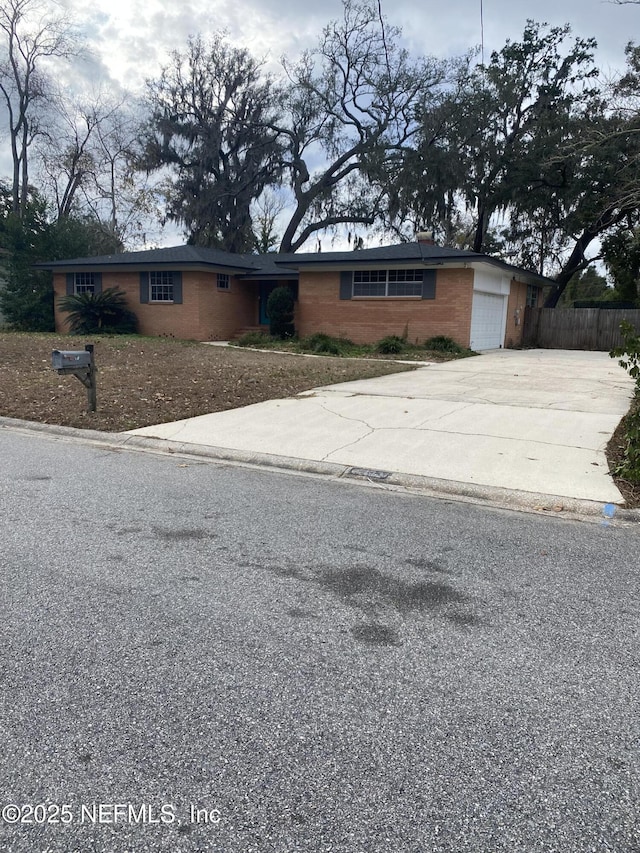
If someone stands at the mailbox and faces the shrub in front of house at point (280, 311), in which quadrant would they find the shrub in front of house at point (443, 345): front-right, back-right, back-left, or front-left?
front-right

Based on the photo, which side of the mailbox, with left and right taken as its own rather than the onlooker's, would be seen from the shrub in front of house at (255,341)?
back

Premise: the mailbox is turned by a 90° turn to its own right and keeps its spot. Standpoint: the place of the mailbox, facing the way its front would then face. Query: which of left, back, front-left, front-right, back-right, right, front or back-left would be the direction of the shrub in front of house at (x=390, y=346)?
right

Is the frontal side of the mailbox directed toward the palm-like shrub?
no

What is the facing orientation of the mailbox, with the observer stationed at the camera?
facing the viewer and to the left of the viewer

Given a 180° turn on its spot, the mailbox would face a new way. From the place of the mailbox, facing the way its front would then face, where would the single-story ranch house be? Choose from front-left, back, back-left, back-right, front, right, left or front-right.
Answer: front

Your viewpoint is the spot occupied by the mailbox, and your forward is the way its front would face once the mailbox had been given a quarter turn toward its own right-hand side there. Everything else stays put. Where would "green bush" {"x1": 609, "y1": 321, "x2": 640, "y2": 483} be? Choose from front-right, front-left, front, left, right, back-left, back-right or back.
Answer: back

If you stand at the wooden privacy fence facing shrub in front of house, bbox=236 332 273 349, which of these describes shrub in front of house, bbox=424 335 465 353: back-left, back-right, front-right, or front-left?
front-left

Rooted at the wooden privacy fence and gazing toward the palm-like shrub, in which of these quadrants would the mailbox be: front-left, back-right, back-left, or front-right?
front-left

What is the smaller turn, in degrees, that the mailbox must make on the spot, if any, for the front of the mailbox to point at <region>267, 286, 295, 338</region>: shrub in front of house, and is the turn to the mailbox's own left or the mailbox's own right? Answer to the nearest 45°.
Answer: approximately 180°

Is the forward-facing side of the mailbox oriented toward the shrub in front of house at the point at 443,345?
no

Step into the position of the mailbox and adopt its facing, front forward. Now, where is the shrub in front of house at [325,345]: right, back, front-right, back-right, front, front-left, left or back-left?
back

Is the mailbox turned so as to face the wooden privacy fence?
no
